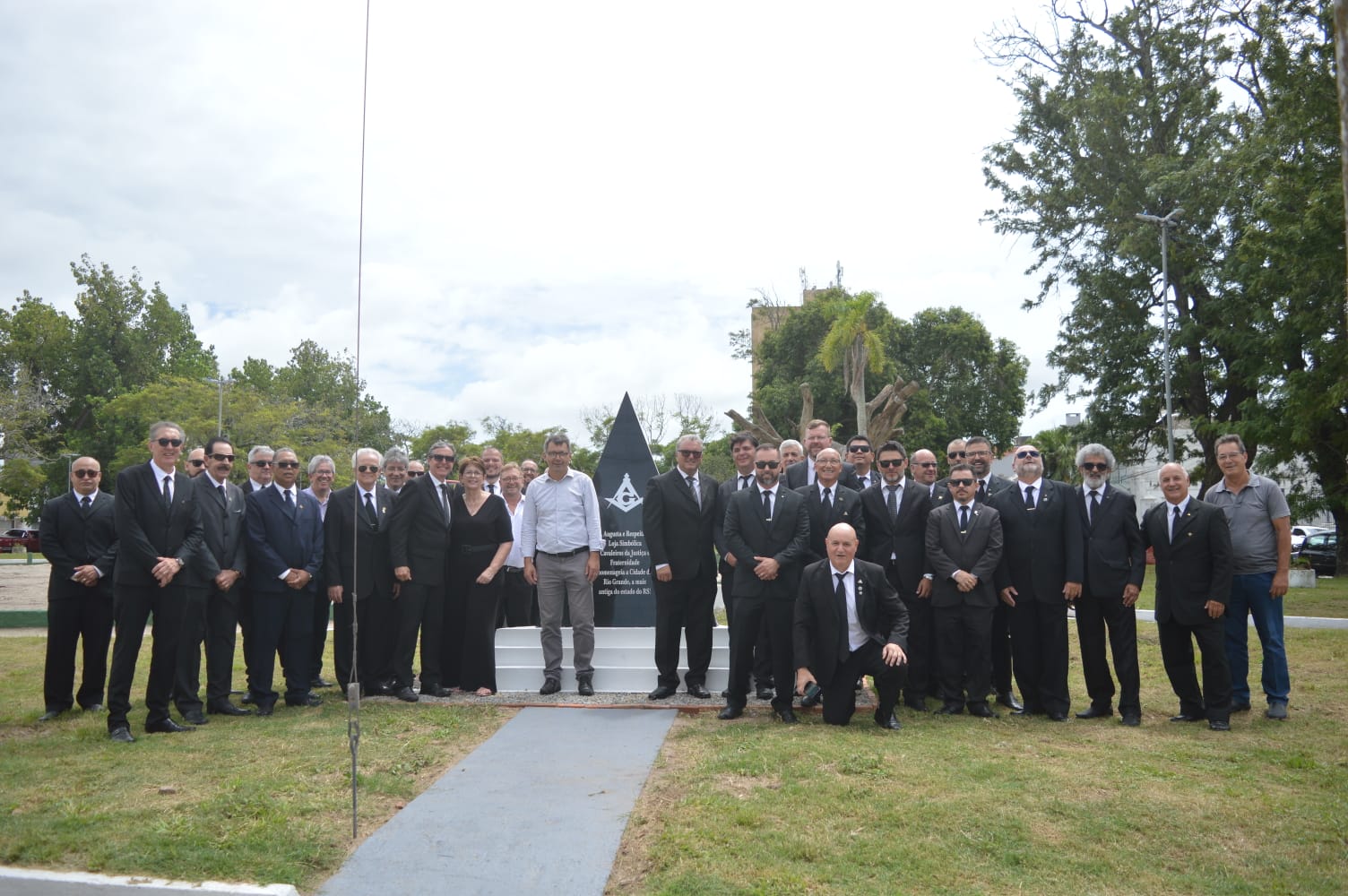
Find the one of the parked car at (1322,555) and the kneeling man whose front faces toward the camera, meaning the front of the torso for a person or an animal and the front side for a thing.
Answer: the kneeling man

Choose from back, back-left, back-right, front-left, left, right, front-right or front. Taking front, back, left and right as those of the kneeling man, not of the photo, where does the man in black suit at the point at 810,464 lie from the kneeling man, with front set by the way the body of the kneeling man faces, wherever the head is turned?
back

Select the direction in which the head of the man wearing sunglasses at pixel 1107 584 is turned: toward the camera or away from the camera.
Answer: toward the camera

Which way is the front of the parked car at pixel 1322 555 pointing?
to the viewer's left

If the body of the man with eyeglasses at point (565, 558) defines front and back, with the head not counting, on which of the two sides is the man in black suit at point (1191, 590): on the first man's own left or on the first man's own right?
on the first man's own left

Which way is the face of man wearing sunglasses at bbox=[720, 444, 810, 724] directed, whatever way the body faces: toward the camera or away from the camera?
toward the camera

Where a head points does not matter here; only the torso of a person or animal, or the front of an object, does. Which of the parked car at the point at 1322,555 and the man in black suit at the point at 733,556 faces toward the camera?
the man in black suit

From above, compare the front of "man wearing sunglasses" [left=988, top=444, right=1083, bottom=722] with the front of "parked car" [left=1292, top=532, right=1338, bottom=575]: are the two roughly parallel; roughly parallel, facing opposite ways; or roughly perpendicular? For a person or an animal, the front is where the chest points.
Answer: roughly perpendicular

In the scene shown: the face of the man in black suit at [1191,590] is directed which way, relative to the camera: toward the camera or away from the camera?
toward the camera

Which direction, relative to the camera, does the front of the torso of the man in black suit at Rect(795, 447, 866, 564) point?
toward the camera

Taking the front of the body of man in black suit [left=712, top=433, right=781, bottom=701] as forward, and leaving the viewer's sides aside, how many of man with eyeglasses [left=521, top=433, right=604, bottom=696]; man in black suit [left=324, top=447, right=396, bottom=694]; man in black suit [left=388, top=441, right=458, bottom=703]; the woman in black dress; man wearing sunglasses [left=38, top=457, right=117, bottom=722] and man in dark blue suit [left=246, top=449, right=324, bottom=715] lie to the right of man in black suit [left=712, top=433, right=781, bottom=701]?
6

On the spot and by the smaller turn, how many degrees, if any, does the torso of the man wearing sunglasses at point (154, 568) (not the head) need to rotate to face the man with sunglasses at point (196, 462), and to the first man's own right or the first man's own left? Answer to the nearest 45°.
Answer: approximately 135° to the first man's own left

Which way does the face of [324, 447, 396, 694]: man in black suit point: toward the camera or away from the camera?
toward the camera

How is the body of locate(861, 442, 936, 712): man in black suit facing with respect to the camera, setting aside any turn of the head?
toward the camera

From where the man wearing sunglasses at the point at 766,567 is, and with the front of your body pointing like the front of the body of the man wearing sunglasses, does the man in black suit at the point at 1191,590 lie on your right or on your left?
on your left

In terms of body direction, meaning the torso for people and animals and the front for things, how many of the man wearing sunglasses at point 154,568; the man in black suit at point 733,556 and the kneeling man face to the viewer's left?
0

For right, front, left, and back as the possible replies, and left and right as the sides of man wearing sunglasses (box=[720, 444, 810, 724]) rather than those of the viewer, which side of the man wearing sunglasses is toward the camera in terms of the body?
front

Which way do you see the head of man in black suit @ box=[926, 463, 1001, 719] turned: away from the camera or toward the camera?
toward the camera

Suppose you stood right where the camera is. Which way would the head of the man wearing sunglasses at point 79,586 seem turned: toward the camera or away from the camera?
toward the camera

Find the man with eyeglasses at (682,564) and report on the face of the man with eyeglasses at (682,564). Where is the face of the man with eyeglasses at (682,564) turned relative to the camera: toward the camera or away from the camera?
toward the camera
